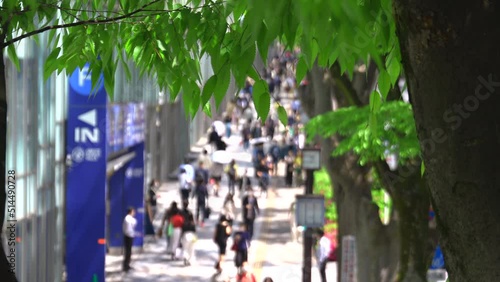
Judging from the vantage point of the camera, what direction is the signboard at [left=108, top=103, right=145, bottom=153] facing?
facing the viewer and to the right of the viewer

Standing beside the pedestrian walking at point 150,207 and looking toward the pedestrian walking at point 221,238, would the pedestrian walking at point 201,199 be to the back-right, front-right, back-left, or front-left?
back-left

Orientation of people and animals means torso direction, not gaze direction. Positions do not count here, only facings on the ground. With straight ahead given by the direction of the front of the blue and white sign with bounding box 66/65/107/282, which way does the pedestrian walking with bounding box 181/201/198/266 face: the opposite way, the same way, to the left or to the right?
the opposite way

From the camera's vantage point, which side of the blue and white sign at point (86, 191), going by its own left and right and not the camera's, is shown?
front

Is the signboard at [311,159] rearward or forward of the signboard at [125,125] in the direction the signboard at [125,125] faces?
forward

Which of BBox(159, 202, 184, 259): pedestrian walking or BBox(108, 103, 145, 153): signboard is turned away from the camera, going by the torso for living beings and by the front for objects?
the pedestrian walking

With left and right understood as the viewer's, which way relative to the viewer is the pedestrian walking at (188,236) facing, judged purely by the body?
facing away from the viewer

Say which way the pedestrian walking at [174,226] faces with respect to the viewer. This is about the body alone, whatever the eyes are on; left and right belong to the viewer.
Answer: facing away from the viewer
